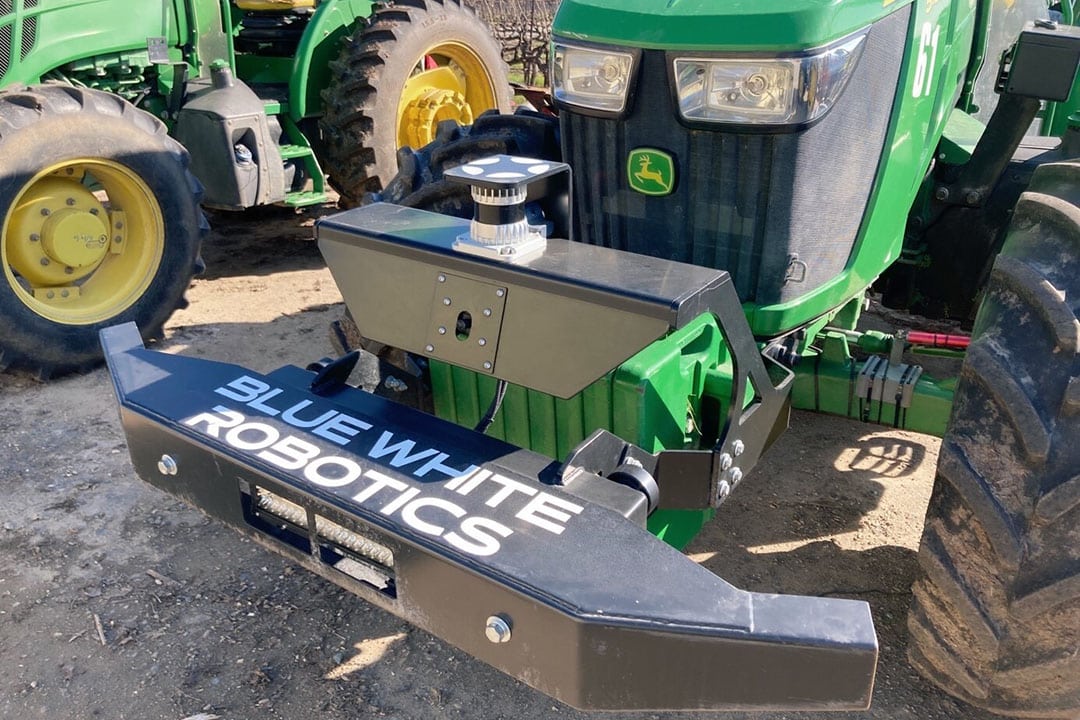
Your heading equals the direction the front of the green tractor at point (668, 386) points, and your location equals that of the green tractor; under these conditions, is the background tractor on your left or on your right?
on your right

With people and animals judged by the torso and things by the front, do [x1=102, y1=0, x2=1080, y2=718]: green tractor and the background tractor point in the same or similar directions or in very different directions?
same or similar directions

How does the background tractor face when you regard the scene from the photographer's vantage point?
facing the viewer and to the left of the viewer

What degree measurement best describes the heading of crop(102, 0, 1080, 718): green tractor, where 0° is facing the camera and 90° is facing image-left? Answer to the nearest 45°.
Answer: approximately 45°

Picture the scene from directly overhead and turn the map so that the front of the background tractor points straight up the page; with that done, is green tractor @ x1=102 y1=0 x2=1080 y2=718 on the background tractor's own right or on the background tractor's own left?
on the background tractor's own left

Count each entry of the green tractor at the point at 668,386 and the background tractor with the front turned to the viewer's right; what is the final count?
0
